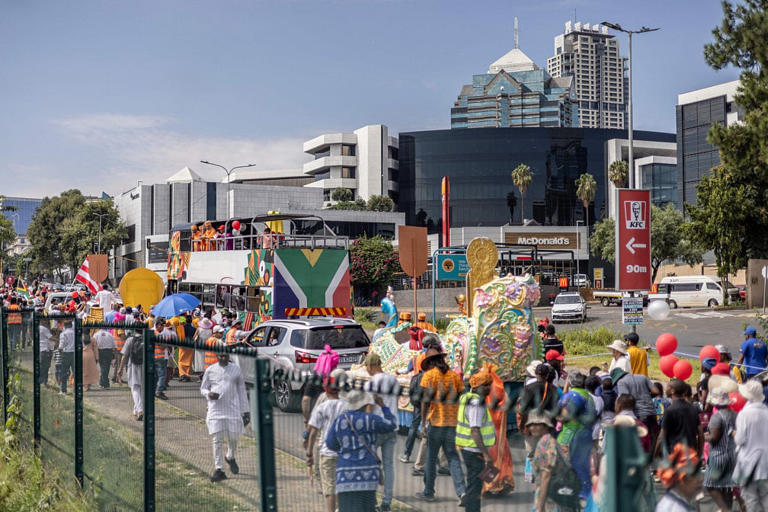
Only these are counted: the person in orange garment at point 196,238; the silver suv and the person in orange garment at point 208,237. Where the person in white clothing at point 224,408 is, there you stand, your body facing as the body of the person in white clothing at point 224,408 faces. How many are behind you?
3

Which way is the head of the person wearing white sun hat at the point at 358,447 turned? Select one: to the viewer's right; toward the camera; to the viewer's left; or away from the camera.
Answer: away from the camera

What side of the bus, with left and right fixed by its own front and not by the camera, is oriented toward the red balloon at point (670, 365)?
back

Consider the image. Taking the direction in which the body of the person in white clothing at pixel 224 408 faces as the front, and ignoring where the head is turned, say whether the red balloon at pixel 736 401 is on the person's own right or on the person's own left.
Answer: on the person's own left

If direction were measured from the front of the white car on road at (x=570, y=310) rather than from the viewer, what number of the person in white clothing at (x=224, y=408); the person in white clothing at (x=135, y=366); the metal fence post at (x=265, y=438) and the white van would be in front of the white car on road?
3

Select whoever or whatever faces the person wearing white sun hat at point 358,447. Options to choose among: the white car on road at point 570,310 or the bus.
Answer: the white car on road

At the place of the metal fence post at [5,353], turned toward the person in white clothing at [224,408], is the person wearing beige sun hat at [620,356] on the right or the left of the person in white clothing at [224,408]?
left

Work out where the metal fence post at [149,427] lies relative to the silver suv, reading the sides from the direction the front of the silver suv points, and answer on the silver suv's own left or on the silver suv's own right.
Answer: on the silver suv's own left
